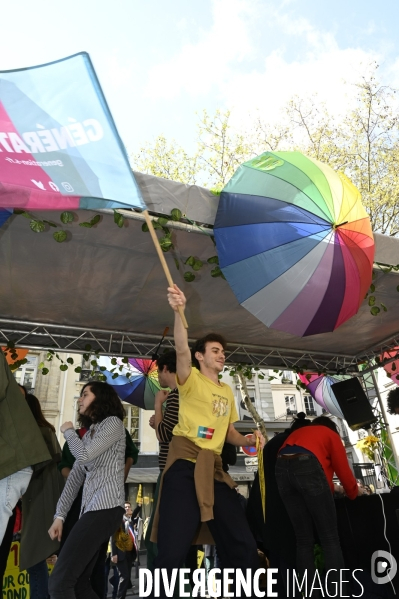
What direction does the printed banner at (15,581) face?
toward the camera

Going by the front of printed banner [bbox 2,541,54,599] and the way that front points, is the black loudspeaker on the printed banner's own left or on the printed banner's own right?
on the printed banner's own left

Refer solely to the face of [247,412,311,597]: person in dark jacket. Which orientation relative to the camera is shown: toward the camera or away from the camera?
away from the camera

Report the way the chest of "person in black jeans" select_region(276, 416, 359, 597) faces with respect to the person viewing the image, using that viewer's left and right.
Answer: facing away from the viewer and to the right of the viewer

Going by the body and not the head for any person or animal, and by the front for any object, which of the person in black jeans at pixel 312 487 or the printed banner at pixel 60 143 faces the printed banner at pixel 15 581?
the printed banner at pixel 60 143
